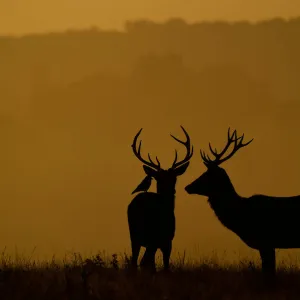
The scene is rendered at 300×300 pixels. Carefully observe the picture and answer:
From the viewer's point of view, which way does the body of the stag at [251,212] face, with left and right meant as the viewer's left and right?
facing to the left of the viewer

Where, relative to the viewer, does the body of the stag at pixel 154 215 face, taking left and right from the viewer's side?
facing the viewer and to the right of the viewer

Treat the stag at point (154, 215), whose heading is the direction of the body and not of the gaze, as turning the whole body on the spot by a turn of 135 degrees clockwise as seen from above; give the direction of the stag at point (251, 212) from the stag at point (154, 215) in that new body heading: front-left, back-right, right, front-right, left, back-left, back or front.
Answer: back
